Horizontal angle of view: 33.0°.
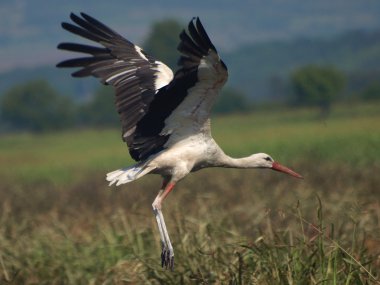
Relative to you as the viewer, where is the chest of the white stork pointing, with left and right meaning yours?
facing to the right of the viewer
